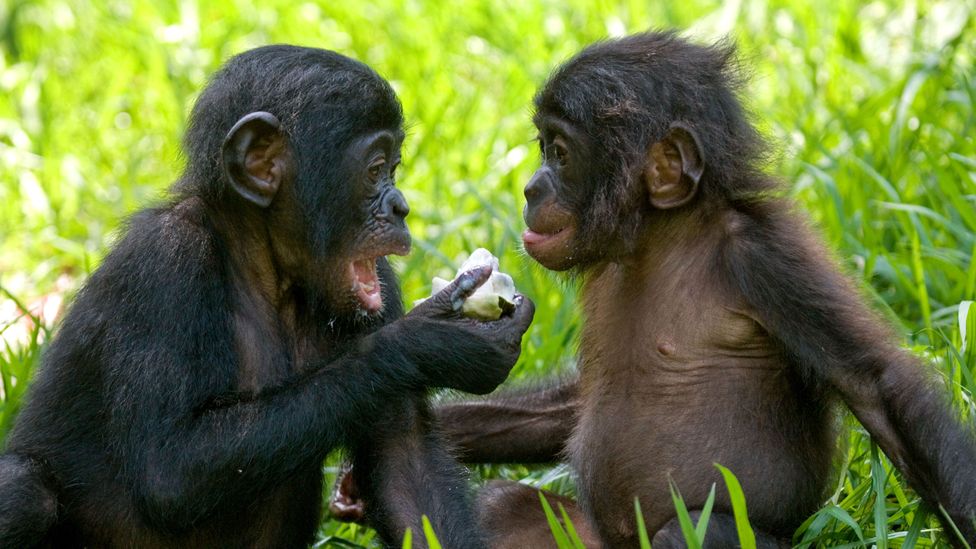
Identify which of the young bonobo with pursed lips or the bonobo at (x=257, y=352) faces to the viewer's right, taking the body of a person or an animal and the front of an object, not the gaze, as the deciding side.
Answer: the bonobo

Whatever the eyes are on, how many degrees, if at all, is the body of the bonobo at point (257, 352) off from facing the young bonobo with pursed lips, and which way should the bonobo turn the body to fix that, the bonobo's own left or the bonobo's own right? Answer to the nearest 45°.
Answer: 0° — it already faces it

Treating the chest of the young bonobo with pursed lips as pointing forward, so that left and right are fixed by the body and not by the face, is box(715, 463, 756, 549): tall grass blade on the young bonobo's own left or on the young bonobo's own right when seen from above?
on the young bonobo's own left

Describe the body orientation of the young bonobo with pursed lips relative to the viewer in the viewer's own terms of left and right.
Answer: facing the viewer and to the left of the viewer

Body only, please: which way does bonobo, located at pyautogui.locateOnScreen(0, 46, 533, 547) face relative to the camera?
to the viewer's right

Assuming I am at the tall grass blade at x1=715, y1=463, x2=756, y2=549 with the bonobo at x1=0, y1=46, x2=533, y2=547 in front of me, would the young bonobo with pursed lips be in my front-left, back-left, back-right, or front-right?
front-right

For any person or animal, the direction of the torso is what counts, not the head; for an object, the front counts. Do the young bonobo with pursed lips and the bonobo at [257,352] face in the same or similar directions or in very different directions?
very different directions

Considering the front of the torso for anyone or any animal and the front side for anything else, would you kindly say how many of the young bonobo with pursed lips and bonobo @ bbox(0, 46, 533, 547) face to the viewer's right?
1

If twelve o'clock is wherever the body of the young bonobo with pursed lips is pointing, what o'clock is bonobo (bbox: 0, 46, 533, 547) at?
The bonobo is roughly at 1 o'clock from the young bonobo with pursed lips.
